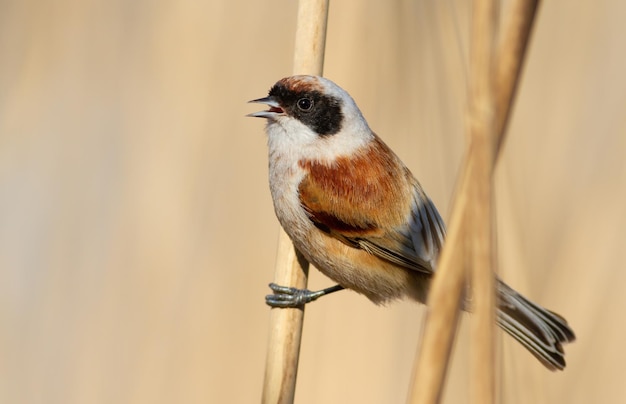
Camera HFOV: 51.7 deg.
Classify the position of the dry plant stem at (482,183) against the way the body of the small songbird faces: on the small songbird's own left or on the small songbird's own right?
on the small songbird's own left

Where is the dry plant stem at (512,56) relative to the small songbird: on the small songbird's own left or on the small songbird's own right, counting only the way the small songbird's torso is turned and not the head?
on the small songbird's own left

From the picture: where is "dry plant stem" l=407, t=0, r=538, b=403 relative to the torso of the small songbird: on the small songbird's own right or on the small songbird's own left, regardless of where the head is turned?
on the small songbird's own left

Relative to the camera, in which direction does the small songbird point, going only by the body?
to the viewer's left
